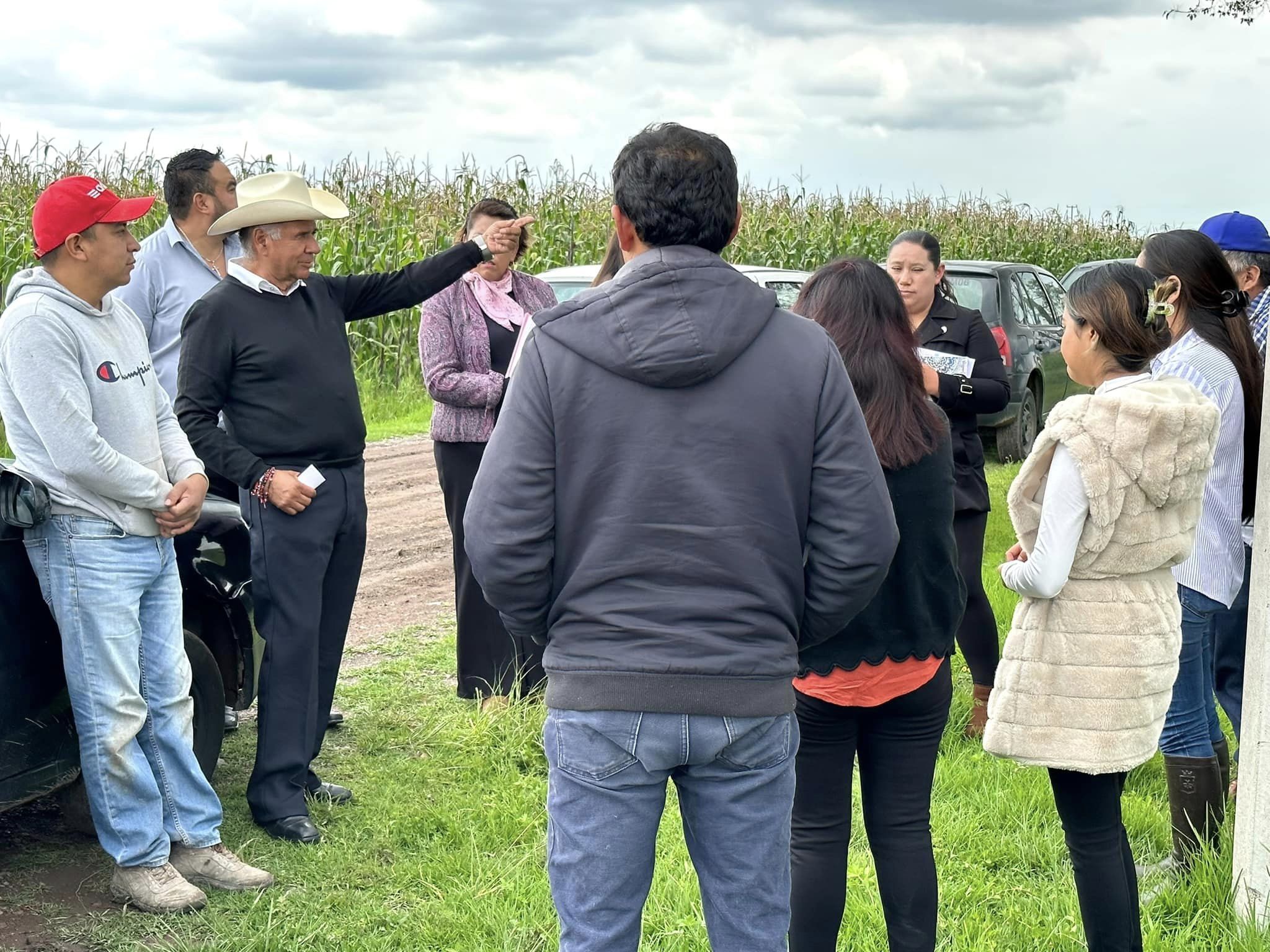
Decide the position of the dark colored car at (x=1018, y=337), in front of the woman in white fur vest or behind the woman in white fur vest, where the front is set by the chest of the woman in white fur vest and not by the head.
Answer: in front

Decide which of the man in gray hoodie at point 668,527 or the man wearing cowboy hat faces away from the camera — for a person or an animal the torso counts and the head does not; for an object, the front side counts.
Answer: the man in gray hoodie

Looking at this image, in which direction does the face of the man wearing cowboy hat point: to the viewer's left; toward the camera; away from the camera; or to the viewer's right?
to the viewer's right

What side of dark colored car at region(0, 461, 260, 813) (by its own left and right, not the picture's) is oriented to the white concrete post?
right

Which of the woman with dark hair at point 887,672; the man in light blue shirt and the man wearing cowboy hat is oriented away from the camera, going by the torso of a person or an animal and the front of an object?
the woman with dark hair

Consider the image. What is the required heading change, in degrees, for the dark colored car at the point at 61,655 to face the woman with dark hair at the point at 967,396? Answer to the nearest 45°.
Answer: approximately 45° to its right

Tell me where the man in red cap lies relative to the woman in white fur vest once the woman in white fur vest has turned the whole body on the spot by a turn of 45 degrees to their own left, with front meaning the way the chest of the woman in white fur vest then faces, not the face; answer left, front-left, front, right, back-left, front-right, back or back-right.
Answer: front

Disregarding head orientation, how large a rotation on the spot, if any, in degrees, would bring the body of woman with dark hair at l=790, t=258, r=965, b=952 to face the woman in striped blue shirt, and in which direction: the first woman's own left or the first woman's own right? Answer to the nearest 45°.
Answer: approximately 45° to the first woman's own right

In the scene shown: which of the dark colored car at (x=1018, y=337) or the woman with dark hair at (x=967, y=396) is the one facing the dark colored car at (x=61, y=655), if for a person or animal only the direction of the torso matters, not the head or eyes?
the woman with dark hair

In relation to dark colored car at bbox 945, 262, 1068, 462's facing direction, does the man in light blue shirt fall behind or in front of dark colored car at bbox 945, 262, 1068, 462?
behind

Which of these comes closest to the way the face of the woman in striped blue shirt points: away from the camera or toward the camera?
away from the camera

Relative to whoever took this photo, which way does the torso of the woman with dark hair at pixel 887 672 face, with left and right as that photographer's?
facing away from the viewer

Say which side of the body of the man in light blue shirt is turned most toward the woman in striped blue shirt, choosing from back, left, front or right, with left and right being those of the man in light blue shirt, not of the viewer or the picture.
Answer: front

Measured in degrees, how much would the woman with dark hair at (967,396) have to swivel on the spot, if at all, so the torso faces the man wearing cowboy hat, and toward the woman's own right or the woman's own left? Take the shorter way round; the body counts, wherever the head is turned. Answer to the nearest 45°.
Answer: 0° — they already face them

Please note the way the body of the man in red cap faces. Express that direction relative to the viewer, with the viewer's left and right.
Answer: facing the viewer and to the right of the viewer

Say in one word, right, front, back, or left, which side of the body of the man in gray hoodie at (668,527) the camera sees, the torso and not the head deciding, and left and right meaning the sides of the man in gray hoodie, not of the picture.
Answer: back

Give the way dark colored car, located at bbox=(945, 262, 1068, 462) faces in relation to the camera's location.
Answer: facing away from the viewer and to the right of the viewer
